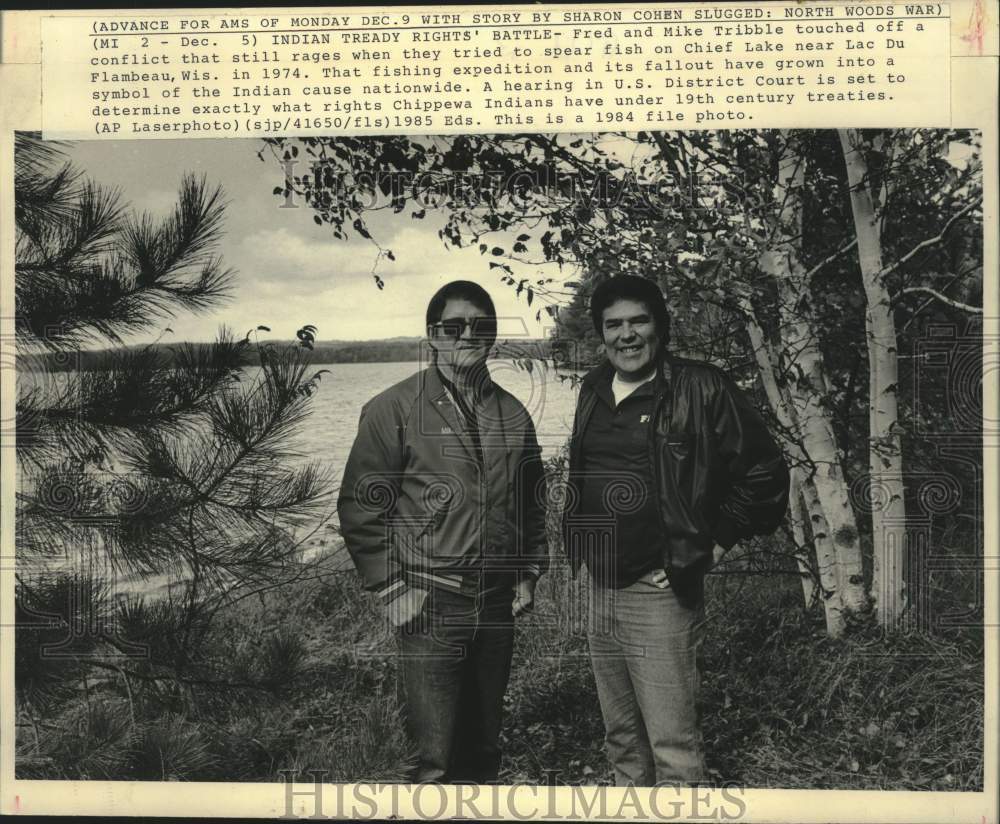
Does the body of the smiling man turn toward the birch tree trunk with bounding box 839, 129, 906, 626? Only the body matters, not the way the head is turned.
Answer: no

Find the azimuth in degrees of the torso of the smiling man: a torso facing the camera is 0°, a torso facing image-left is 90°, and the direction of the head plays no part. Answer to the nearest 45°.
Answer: approximately 45°

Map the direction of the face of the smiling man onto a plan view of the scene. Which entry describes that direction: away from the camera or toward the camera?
toward the camera

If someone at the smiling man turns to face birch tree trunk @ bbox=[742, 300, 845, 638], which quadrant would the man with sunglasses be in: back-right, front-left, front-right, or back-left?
back-left

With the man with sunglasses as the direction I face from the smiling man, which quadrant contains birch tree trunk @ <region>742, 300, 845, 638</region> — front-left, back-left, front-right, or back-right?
back-right

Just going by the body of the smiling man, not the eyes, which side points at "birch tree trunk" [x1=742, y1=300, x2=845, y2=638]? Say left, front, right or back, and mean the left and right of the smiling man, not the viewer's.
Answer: back
